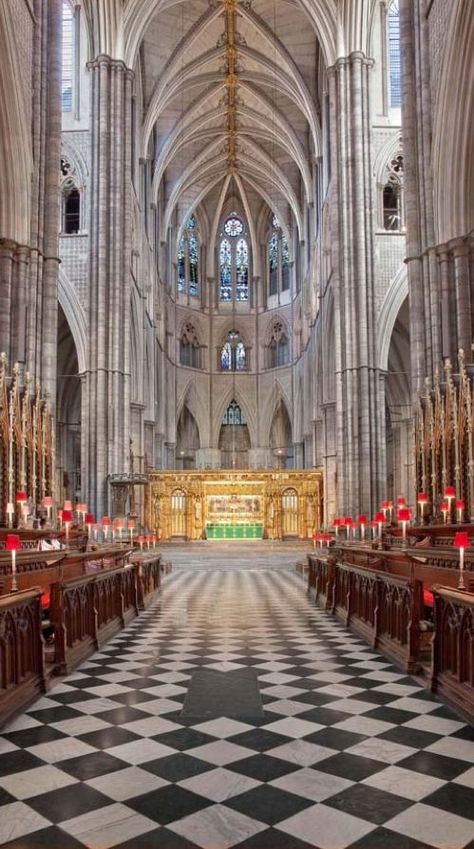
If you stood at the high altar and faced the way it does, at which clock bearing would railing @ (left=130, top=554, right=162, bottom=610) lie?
The railing is roughly at 12 o'clock from the high altar.

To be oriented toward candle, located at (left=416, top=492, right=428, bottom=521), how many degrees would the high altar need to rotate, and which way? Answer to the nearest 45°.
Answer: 0° — it already faces it

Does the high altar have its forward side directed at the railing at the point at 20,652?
yes

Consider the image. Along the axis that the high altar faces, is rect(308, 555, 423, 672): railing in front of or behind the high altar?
in front

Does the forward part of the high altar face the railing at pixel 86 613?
yes

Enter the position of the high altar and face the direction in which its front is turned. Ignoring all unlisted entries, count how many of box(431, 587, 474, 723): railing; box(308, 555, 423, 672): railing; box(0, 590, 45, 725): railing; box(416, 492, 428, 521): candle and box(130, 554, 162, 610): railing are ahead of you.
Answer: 5

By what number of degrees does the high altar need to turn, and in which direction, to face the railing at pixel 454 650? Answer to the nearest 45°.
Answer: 0° — it already faces it
